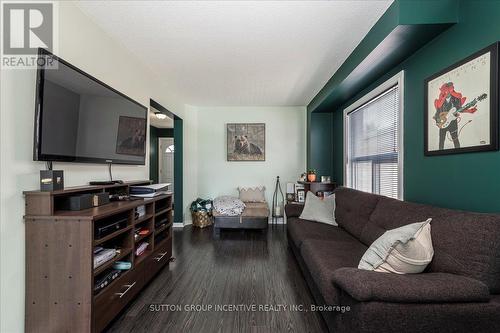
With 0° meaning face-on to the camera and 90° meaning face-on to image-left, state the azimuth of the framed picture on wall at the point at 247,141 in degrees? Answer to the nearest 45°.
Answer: approximately 0°

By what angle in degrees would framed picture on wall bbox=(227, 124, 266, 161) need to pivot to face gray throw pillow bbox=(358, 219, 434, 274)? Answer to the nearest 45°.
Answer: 0° — it already faces it

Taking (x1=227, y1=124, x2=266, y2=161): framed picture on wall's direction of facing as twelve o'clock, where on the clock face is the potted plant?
The potted plant is roughly at 10 o'clock from the framed picture on wall.

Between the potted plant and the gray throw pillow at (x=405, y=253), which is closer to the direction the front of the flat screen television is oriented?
the gray throw pillow

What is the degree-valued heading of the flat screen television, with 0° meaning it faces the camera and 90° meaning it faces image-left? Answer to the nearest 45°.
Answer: approximately 315°

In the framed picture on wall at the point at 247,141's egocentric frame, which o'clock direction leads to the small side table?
The small side table is roughly at 10 o'clock from the framed picture on wall.

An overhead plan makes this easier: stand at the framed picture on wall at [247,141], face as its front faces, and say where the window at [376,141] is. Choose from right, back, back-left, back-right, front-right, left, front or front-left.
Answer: front-left

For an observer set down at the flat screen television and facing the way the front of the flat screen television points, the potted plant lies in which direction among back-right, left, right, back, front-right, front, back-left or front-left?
front-left

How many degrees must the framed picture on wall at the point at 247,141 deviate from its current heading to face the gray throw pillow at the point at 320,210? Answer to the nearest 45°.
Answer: approximately 45° to its left

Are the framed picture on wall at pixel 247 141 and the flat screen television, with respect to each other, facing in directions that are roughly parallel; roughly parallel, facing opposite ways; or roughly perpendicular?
roughly perpendicular
